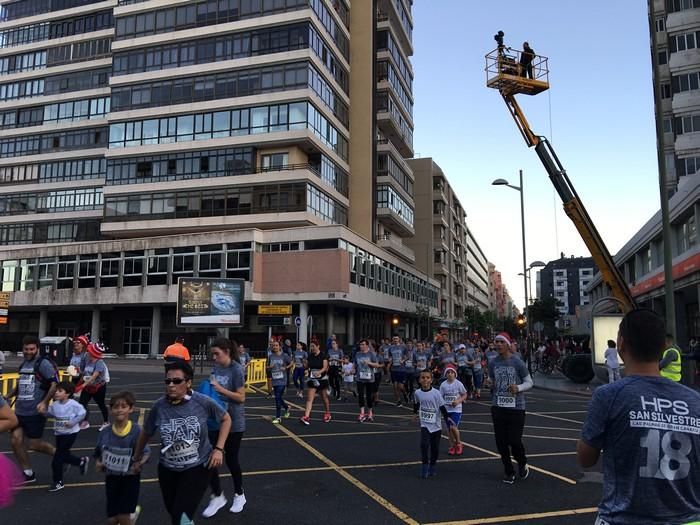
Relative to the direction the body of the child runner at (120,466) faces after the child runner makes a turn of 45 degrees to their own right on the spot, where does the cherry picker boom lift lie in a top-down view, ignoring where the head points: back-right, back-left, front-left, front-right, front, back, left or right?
back

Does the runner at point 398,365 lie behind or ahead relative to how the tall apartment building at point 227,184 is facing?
ahead

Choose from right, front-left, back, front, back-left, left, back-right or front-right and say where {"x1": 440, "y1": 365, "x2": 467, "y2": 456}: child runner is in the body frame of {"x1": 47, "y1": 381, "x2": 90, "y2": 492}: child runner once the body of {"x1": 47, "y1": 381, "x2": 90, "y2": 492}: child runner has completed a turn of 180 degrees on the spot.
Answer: front-right

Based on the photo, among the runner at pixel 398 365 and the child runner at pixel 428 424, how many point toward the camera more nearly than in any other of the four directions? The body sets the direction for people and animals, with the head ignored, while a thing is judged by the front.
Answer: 2

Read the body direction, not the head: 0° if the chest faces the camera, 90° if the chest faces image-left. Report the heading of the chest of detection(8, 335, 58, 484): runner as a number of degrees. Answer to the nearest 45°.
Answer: approximately 45°

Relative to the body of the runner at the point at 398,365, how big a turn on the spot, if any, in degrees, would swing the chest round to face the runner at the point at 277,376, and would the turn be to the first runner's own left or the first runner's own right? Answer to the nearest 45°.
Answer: approximately 45° to the first runner's own right

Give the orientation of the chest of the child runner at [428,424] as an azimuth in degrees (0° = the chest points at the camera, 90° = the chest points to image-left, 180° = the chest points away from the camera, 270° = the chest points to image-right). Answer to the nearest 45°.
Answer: approximately 0°

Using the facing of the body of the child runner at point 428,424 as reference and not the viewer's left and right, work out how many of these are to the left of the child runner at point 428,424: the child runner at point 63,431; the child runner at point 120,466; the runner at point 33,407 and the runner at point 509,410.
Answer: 1

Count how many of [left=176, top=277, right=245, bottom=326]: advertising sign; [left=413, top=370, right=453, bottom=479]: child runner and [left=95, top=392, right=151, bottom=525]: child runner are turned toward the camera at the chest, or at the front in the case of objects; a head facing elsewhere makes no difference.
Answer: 3

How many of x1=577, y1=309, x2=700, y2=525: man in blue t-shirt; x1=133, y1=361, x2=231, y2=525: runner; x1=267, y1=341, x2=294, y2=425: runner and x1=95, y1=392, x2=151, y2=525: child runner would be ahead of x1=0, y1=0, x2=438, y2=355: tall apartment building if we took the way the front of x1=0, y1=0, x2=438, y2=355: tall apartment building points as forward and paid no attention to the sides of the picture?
4
